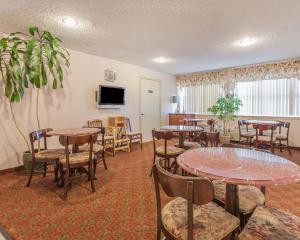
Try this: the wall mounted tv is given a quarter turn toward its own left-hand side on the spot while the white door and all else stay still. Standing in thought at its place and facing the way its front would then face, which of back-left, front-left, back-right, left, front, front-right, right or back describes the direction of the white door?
front

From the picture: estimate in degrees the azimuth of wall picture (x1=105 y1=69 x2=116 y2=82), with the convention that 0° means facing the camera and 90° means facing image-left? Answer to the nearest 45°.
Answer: approximately 315°

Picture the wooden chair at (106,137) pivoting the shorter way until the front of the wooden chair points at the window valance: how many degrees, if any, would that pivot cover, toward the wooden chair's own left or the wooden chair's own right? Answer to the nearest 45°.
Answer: approximately 45° to the wooden chair's own left

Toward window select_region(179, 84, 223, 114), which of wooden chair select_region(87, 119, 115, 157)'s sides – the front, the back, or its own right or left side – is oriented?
left

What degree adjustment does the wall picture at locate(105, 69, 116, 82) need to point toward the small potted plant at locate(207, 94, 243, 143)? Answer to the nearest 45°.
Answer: approximately 45° to its left

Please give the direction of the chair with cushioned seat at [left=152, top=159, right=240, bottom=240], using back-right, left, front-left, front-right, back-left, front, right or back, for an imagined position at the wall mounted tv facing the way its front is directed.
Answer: front-right
